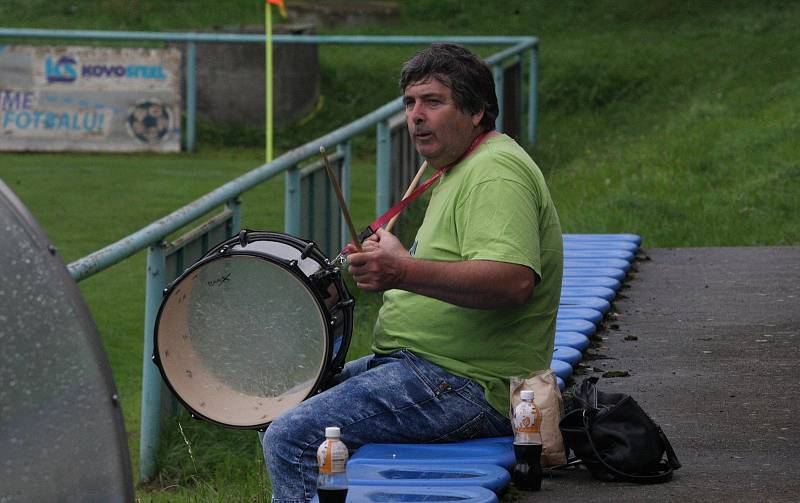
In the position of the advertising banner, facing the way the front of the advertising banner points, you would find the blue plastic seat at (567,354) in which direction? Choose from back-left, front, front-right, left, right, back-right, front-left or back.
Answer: front

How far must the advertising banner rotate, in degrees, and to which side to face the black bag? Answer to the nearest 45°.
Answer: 0° — it already faces it

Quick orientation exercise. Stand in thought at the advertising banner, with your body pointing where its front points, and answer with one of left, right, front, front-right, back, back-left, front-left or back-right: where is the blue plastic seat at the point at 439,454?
front

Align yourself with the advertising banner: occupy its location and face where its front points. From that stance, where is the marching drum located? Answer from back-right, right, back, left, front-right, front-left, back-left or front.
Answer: front

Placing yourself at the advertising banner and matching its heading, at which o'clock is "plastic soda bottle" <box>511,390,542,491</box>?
The plastic soda bottle is roughly at 12 o'clock from the advertising banner.

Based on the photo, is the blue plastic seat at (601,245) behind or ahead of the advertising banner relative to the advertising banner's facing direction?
ahead

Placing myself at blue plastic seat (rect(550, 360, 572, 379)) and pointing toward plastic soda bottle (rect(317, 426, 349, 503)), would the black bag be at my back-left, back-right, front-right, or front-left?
front-left

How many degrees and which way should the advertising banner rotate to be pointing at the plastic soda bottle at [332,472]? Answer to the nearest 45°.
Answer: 0° — it already faces it

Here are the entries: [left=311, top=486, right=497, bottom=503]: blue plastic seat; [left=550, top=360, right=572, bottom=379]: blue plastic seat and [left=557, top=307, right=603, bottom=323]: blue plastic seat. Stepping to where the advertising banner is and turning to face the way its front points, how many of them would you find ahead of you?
3

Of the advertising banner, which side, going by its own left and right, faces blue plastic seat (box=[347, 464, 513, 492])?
front

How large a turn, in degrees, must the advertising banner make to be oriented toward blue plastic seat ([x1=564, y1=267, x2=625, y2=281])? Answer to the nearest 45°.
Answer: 0° — it already faces it

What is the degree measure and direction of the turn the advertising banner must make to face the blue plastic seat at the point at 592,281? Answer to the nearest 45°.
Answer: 0° — it already faces it

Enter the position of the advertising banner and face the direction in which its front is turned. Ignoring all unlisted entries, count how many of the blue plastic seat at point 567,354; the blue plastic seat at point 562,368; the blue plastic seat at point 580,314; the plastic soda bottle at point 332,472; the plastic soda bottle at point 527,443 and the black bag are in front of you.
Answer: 6

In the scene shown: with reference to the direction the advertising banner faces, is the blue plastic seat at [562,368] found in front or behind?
in front

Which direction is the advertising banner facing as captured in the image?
toward the camera

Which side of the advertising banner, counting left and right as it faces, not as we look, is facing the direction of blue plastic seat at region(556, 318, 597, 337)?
front

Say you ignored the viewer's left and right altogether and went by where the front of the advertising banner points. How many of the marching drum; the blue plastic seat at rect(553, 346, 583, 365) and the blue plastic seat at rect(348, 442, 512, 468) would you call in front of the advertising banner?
3
